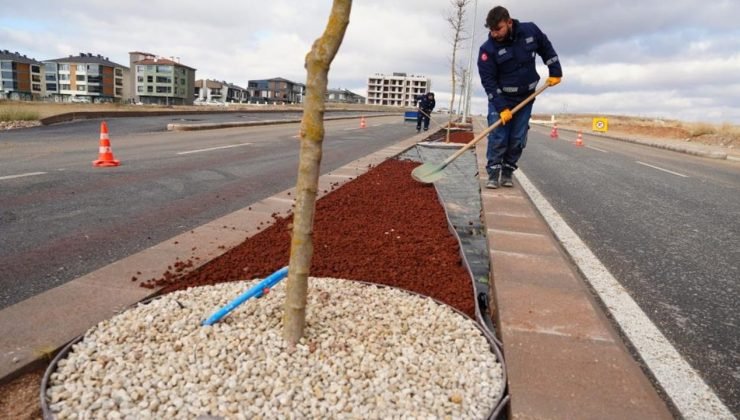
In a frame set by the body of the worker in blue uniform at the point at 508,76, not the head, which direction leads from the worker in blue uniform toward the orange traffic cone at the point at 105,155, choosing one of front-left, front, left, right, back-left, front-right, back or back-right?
right

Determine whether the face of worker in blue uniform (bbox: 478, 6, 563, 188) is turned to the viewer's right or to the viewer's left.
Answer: to the viewer's left

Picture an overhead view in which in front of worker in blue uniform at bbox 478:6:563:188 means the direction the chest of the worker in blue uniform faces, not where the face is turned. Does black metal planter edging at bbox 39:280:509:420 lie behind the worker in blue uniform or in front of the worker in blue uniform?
in front

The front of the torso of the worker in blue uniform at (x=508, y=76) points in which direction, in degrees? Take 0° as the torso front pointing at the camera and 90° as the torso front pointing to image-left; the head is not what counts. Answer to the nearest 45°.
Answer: approximately 0°

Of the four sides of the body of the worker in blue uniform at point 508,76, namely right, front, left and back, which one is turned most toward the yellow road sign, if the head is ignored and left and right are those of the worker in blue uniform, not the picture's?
back

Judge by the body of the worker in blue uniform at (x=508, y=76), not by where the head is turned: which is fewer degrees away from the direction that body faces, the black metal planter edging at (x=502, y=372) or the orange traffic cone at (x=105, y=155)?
the black metal planter edging

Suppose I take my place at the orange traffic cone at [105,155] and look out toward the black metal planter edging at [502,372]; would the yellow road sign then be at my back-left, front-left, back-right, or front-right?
back-left
